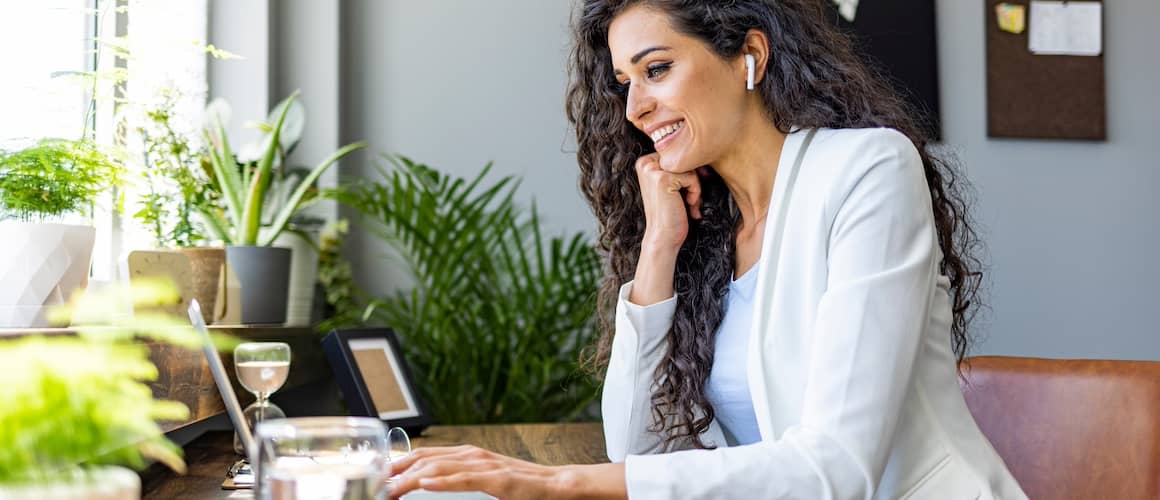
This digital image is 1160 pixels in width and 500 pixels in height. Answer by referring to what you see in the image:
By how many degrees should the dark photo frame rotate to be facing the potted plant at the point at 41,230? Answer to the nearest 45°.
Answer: approximately 90° to its right

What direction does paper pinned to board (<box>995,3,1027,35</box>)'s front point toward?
toward the camera

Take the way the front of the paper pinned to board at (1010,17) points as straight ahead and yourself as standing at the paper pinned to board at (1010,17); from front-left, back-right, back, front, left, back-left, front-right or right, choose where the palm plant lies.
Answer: front-right

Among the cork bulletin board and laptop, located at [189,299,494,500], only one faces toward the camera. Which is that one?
the cork bulletin board

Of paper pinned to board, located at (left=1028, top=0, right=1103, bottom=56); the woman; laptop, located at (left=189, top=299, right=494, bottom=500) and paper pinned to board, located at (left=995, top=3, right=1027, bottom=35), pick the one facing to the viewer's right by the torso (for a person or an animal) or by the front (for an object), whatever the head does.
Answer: the laptop

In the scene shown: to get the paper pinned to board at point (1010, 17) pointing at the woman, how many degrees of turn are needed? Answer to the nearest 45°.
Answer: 0° — it already faces them

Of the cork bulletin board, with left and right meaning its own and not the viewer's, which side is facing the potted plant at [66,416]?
front

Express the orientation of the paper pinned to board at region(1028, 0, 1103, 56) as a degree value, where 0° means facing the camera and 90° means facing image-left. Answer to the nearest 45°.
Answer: approximately 0°

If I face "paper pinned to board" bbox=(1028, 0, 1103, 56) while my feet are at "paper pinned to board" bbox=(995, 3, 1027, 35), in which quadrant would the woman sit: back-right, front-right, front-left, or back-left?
back-right

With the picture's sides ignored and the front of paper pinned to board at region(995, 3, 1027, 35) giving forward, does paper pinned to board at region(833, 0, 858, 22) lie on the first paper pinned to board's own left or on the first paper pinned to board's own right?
on the first paper pinned to board's own right

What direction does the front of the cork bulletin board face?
toward the camera

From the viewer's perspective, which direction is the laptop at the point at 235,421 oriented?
to the viewer's right

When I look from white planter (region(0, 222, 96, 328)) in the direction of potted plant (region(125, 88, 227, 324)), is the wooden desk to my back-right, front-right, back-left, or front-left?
front-right
